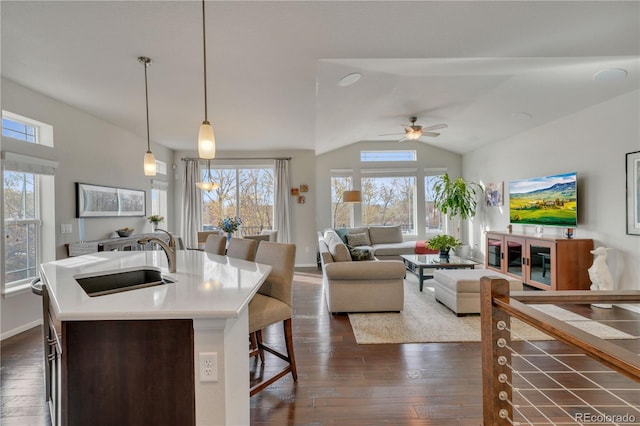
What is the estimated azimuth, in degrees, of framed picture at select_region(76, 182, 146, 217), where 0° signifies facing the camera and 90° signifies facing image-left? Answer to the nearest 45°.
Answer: approximately 315°

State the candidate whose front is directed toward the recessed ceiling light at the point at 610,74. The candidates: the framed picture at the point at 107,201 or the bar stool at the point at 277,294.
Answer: the framed picture

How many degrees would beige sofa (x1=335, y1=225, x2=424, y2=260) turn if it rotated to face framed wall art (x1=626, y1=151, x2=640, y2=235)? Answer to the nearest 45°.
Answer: approximately 45° to its left

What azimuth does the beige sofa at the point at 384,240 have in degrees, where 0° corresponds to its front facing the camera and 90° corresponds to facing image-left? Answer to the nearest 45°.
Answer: approximately 0°

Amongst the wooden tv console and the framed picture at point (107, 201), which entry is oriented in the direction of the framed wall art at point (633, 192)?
the framed picture

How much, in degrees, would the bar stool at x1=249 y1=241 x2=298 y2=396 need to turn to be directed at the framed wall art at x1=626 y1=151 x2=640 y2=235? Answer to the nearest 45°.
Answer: approximately 135° to its left

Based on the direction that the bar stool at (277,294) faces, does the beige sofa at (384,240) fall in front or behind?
behind

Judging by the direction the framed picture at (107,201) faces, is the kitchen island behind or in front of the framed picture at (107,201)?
in front

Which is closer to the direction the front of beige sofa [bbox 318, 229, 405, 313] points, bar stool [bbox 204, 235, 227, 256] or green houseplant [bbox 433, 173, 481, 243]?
the green houseplant
